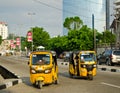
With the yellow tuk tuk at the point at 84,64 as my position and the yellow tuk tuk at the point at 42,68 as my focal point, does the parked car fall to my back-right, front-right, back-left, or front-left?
back-right

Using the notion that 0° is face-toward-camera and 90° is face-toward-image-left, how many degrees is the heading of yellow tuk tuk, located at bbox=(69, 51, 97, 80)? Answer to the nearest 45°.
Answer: approximately 315°

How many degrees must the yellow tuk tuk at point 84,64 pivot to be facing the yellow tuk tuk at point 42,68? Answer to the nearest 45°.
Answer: approximately 90° to its right

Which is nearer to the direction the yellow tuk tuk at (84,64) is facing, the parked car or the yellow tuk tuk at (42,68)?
the yellow tuk tuk

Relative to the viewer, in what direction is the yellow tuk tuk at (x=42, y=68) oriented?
toward the camera

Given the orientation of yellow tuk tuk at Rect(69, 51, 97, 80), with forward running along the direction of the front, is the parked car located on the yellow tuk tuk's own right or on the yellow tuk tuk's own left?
on the yellow tuk tuk's own left

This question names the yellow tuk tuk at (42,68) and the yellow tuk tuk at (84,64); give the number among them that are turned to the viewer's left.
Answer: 0
